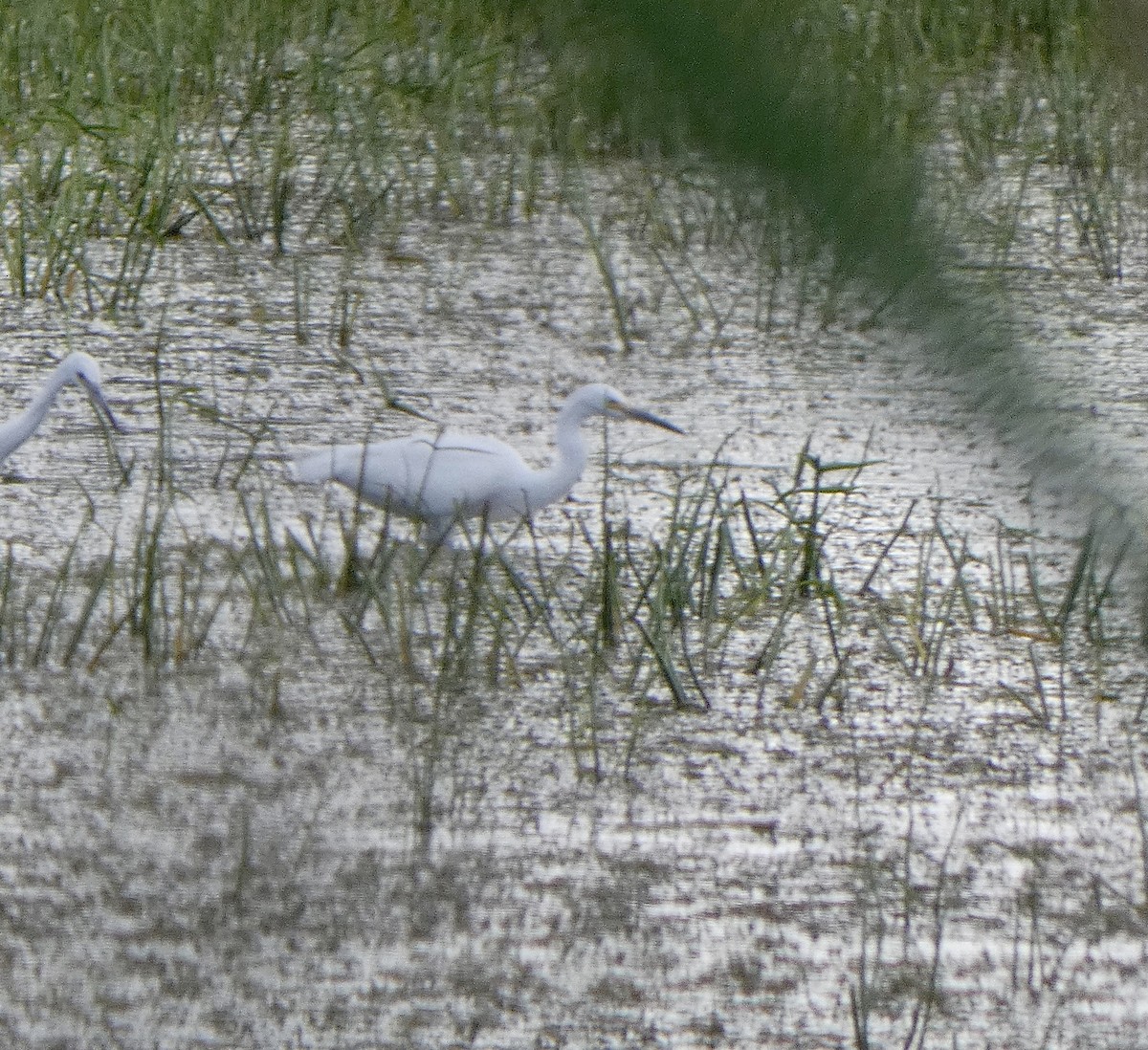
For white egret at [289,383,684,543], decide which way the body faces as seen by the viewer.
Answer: to the viewer's right

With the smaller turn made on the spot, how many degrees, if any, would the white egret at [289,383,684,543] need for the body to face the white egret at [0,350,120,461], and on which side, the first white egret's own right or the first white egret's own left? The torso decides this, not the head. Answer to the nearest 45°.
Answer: approximately 135° to the first white egret's own left

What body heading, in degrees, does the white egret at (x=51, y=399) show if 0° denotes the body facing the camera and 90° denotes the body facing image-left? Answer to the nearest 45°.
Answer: approximately 270°

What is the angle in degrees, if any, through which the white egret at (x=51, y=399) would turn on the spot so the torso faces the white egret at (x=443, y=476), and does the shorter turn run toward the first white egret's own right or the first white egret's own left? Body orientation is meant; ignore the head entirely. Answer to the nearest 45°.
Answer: approximately 45° to the first white egret's own right

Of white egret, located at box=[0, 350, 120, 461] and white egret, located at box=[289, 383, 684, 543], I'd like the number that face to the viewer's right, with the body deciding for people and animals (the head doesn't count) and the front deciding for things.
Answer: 2
